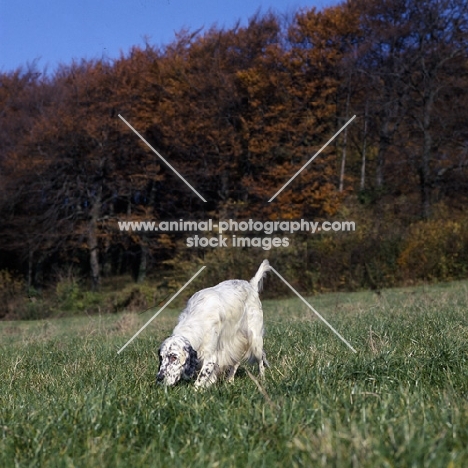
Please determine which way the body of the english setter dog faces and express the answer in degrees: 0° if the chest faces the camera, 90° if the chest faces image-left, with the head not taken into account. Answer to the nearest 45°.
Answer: approximately 45°
